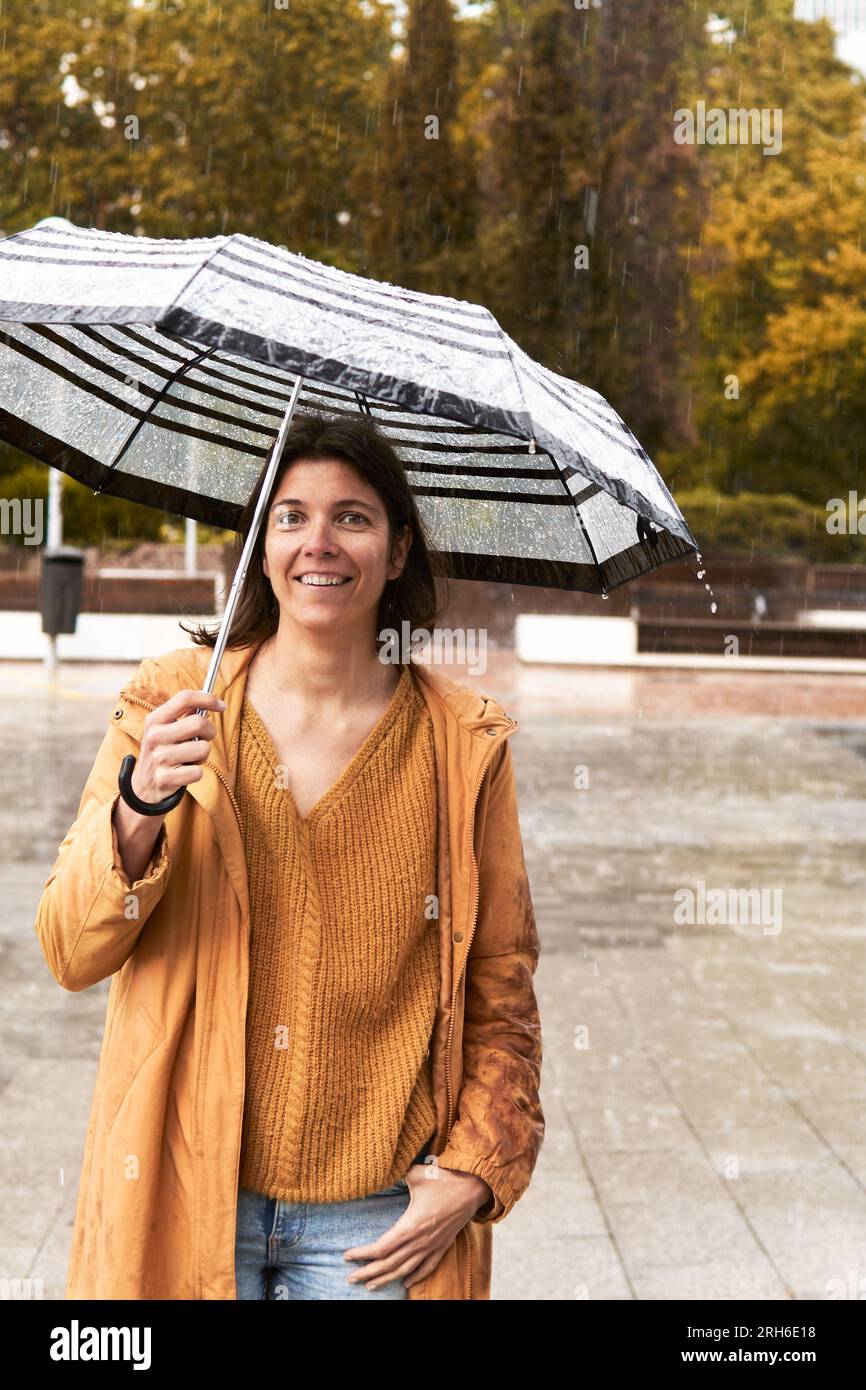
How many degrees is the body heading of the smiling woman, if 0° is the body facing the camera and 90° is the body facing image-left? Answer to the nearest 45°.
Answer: approximately 0°

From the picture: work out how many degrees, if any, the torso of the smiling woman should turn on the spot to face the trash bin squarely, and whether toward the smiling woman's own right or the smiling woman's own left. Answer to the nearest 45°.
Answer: approximately 180°
